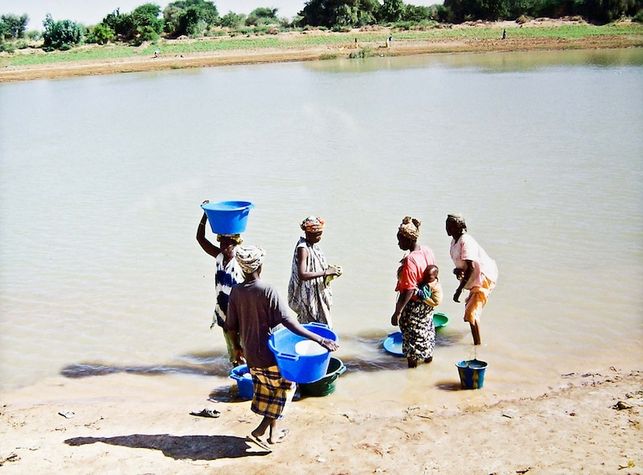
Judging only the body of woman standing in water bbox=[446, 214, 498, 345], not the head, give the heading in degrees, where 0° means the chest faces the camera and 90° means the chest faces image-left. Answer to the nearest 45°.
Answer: approximately 90°

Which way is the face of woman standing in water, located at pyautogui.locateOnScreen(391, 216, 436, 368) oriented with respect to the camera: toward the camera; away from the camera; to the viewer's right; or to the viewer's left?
to the viewer's left

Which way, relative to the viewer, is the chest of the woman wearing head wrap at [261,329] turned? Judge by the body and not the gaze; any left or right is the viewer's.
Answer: facing away from the viewer and to the right of the viewer

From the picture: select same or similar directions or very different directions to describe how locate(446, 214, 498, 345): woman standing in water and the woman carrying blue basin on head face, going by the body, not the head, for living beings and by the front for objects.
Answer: very different directions

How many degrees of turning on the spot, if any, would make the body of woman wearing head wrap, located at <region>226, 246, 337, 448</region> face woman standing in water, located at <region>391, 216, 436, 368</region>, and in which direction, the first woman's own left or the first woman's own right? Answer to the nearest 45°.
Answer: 0° — they already face them

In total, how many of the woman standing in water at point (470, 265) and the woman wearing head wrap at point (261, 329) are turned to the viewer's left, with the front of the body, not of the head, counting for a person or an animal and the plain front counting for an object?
1
